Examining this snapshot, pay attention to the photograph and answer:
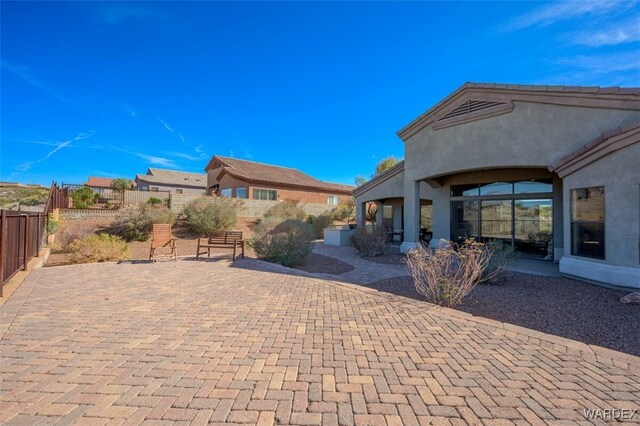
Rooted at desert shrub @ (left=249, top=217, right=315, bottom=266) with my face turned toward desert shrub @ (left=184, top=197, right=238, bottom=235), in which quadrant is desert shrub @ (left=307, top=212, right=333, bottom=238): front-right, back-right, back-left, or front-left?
front-right

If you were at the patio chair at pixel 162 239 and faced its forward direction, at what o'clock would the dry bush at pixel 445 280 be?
The dry bush is roughly at 11 o'clock from the patio chair.

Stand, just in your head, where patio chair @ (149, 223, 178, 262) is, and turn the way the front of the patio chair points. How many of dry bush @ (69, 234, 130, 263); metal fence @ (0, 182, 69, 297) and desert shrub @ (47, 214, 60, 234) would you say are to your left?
0

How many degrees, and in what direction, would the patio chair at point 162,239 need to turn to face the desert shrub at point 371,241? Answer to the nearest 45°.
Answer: approximately 90° to its left

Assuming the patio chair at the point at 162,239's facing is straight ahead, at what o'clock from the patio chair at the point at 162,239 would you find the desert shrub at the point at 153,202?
The desert shrub is roughly at 6 o'clock from the patio chair.

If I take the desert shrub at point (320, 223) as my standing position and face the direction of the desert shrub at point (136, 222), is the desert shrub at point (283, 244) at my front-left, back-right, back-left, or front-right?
front-left

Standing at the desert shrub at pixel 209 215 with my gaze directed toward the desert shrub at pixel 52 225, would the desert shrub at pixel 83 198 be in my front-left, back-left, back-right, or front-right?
front-right

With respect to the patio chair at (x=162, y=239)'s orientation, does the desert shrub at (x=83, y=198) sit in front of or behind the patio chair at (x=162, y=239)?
behind

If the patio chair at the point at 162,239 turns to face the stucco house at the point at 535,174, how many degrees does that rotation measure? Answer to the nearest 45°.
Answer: approximately 45° to its left

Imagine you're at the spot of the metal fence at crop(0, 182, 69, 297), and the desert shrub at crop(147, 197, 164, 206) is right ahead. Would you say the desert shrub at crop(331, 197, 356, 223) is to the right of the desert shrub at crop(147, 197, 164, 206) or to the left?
right

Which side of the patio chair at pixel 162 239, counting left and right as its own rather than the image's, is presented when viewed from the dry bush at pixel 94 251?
right

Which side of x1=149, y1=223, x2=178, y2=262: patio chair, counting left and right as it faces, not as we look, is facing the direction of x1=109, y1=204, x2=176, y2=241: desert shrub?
back

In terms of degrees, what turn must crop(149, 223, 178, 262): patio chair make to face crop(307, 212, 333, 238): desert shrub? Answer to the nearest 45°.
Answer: approximately 135° to its left

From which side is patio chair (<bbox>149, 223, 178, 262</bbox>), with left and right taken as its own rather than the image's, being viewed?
front
